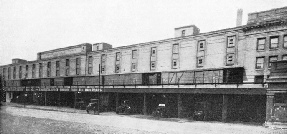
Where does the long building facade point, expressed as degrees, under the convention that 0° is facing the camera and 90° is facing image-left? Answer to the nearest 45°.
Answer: approximately 45°
